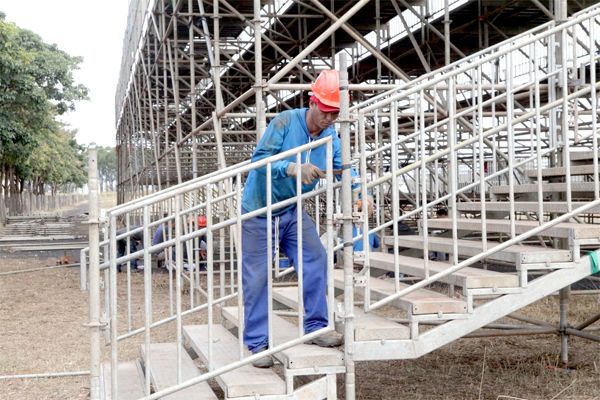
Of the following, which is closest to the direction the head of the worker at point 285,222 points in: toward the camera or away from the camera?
toward the camera

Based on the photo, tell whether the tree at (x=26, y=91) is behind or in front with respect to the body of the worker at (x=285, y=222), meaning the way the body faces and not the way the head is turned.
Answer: behind
